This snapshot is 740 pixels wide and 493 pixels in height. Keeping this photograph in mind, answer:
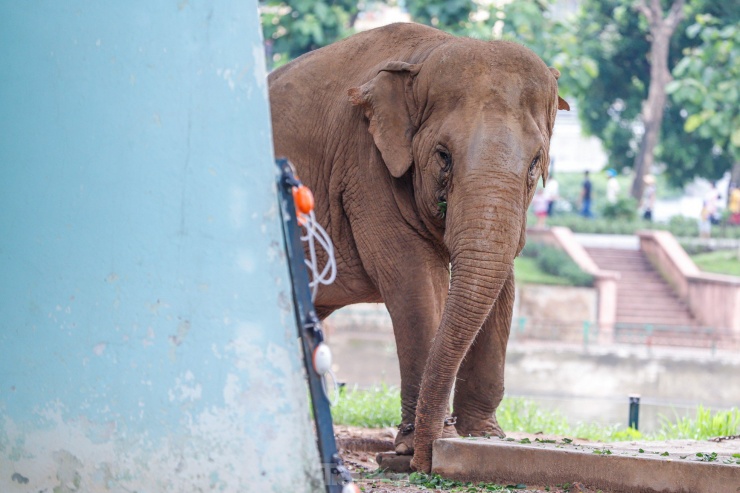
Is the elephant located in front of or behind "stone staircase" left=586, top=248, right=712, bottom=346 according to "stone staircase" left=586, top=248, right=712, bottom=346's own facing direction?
in front

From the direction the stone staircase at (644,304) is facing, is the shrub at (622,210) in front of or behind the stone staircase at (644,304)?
behind

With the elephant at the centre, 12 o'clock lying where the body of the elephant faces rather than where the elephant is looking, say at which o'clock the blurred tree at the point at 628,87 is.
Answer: The blurred tree is roughly at 8 o'clock from the elephant.

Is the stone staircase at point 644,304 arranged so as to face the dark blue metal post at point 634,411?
yes

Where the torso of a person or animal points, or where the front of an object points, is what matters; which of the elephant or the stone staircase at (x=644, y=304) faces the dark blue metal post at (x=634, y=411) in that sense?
the stone staircase

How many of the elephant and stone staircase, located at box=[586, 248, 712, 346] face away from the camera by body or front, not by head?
0

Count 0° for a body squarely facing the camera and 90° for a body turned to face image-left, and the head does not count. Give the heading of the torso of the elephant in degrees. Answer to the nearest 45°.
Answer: approximately 315°

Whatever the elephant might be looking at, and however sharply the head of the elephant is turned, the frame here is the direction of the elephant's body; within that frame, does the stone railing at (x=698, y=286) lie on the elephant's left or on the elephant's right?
on the elephant's left

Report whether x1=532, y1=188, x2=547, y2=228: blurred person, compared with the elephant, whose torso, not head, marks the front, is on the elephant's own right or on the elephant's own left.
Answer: on the elephant's own left

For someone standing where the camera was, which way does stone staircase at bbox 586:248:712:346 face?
facing the viewer

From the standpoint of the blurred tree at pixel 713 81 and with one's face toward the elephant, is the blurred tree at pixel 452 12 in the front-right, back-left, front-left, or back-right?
front-right

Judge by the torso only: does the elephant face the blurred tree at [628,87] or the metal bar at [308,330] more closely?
the metal bar

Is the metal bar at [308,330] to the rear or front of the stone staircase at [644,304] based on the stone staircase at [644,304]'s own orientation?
to the front

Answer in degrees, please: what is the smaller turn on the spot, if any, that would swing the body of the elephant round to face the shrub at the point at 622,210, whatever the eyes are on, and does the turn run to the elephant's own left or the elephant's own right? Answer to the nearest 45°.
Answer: approximately 135° to the elephant's own left

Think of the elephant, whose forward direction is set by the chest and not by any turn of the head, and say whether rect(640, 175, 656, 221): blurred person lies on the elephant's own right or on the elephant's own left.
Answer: on the elephant's own left
